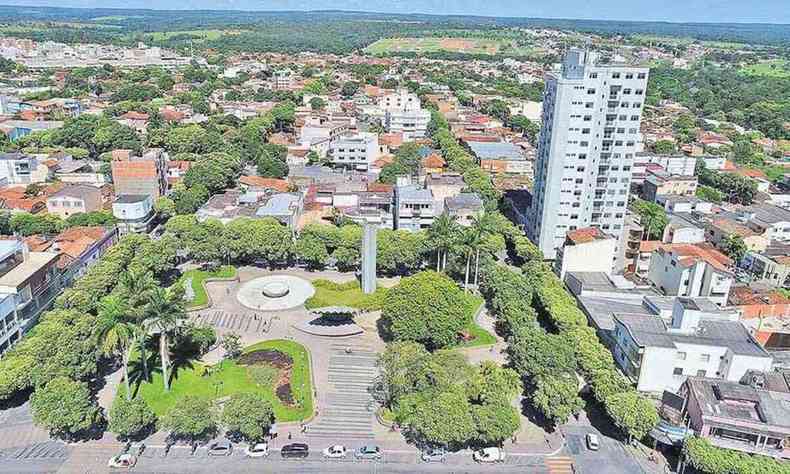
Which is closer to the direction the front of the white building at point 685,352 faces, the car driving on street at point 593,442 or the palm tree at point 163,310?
the palm tree

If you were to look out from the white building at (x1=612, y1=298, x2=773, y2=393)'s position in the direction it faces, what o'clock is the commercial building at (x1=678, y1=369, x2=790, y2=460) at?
The commercial building is roughly at 8 o'clock from the white building.

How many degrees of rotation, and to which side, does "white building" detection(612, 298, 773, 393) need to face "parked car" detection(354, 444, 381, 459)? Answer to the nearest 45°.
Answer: approximately 45° to its left

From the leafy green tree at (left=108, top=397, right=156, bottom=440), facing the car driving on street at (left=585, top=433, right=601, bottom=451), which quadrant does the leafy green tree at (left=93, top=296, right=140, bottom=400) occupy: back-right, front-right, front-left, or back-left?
back-left

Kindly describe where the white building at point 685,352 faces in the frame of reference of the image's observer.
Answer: facing to the left of the viewer

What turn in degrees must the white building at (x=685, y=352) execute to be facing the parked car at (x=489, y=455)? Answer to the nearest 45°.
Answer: approximately 45° to its left
